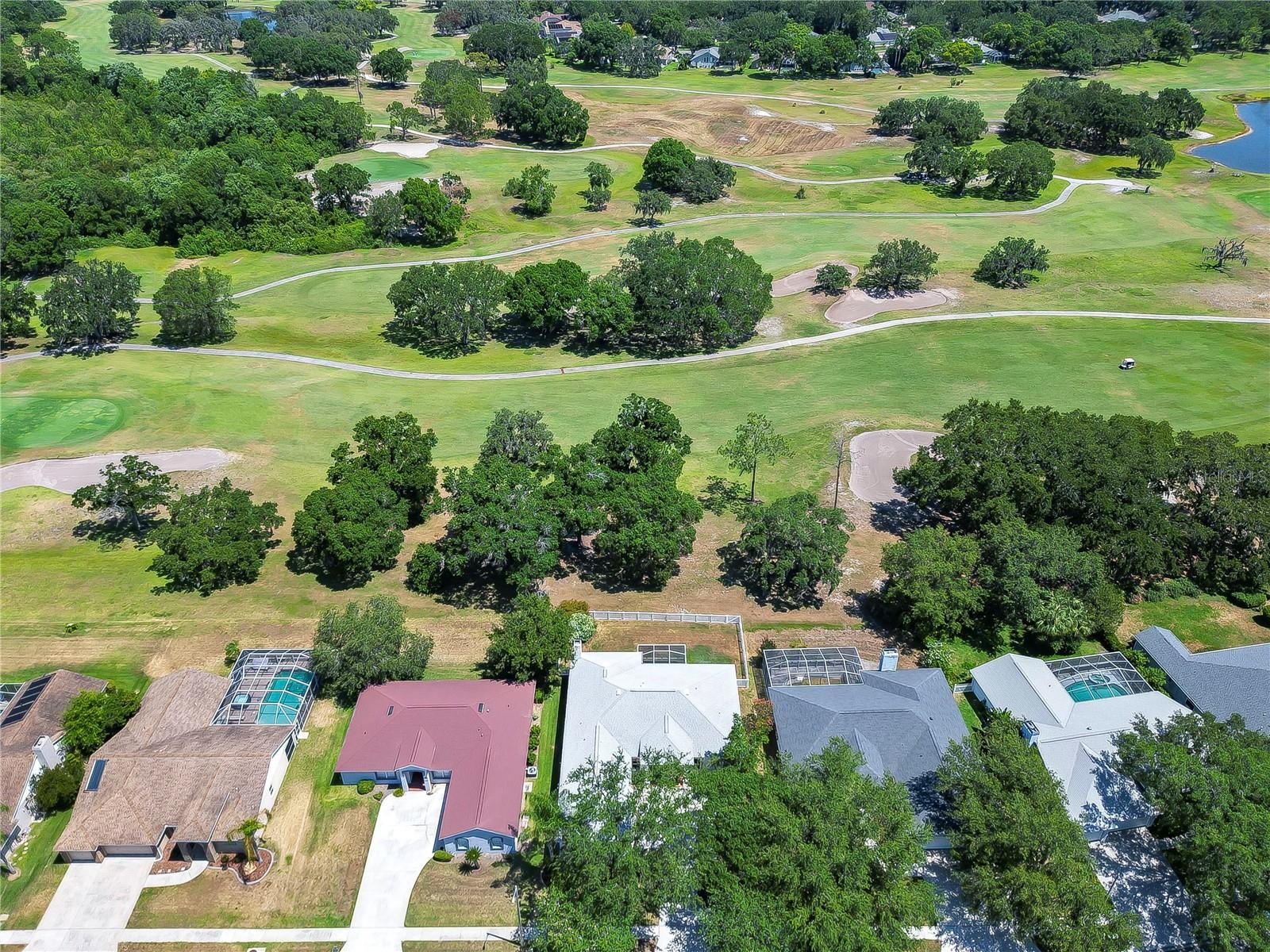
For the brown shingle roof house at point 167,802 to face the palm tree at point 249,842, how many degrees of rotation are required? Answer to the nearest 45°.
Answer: approximately 45° to its left

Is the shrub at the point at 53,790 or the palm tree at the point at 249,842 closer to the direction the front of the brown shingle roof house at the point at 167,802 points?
the palm tree

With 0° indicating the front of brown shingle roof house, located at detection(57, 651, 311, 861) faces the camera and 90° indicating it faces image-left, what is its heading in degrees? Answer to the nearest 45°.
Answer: approximately 0°
